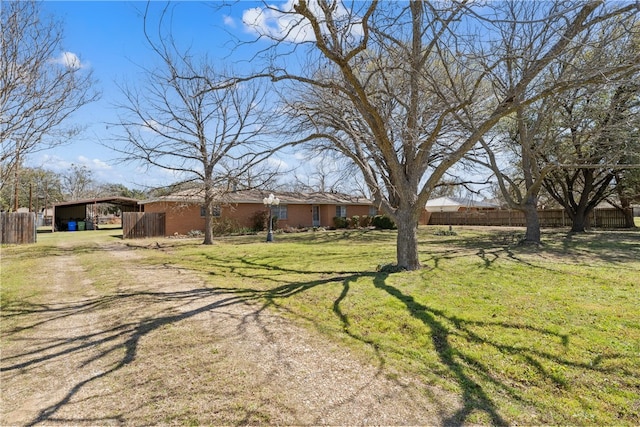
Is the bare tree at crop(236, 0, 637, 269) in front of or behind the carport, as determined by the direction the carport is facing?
in front

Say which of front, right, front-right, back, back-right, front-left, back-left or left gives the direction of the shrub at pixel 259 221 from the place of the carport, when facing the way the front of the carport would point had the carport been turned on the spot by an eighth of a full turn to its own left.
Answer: front

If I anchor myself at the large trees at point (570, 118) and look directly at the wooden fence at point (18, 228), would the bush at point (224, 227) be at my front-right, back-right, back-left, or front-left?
front-right

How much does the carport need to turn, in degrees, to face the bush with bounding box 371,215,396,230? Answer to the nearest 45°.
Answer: approximately 45° to its left

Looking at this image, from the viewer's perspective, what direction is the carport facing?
toward the camera

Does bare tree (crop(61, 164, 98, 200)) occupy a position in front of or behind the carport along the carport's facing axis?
behind

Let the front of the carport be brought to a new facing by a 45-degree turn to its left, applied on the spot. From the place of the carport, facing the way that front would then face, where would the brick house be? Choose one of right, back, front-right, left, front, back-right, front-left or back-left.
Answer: front

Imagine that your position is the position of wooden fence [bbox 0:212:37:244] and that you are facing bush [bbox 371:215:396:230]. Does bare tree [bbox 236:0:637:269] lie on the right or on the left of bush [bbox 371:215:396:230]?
right

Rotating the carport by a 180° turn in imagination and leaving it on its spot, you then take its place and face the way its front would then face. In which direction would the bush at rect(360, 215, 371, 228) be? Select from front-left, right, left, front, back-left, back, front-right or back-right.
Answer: back-right

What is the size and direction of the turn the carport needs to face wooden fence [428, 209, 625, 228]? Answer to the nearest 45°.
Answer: approximately 45° to its left
